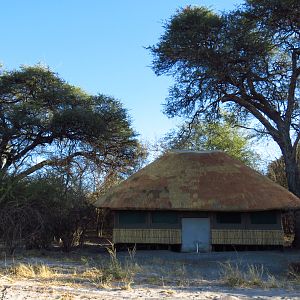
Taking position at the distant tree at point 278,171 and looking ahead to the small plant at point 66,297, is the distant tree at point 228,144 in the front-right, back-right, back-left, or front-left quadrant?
back-right

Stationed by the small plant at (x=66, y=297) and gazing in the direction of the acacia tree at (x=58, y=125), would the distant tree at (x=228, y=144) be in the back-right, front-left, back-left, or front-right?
front-right

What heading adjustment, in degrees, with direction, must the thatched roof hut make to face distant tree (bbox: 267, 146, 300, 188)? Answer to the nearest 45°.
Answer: approximately 135° to its left

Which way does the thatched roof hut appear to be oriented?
toward the camera

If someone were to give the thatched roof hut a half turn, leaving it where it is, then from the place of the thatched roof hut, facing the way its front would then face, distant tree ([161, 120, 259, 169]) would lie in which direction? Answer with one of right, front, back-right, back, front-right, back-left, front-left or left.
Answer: front

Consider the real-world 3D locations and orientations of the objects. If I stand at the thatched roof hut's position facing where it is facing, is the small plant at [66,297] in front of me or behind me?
in front

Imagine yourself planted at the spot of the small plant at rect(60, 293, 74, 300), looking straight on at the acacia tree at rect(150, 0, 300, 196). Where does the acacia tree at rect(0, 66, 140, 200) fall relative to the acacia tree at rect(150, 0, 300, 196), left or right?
left

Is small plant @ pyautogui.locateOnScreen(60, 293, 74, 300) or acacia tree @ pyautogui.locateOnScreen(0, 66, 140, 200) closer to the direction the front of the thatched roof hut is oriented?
the small plant

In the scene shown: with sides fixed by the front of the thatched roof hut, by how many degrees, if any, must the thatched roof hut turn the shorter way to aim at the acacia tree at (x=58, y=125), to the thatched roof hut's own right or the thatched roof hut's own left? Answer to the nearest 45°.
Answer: approximately 135° to the thatched roof hut's own right
